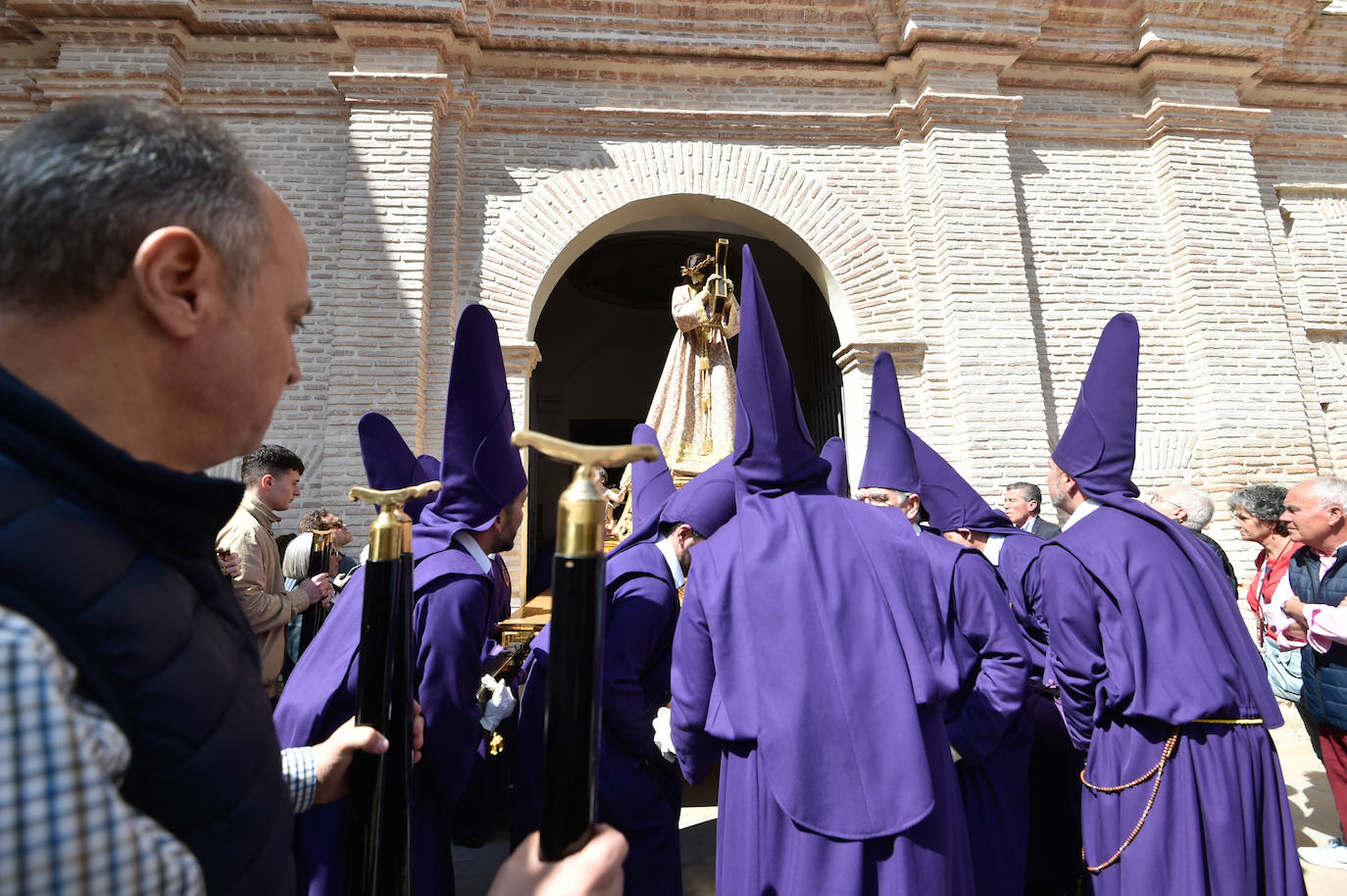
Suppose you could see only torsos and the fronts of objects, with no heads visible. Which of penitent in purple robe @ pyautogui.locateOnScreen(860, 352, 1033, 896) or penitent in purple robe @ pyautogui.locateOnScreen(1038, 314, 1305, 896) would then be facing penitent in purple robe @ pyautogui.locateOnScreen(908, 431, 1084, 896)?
penitent in purple robe @ pyautogui.locateOnScreen(1038, 314, 1305, 896)

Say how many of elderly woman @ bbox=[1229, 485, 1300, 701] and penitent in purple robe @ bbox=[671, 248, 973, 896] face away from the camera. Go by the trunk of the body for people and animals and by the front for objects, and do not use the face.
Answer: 1

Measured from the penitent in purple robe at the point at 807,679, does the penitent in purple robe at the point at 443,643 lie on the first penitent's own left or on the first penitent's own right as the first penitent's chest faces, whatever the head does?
on the first penitent's own left

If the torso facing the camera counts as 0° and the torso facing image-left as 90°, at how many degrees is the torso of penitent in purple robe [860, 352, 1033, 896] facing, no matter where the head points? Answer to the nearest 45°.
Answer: approximately 90°

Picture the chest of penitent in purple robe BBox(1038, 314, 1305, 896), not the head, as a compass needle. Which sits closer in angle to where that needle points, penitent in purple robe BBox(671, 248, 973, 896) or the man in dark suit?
the man in dark suit

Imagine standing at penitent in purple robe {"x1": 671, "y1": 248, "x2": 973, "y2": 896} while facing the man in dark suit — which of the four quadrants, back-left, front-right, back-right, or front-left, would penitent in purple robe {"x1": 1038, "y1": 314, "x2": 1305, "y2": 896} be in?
front-right

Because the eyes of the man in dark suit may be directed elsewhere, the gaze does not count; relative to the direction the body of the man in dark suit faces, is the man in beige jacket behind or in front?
in front

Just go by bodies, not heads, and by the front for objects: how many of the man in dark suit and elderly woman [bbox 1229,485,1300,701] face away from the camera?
0

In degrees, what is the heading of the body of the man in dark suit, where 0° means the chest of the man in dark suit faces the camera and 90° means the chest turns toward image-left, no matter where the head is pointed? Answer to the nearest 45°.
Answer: approximately 45°

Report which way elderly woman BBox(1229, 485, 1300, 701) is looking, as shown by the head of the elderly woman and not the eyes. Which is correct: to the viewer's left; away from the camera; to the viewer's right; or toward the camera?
to the viewer's left

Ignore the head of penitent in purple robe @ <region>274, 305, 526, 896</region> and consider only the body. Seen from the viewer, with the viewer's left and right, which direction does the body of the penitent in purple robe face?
facing away from the viewer and to the right of the viewer

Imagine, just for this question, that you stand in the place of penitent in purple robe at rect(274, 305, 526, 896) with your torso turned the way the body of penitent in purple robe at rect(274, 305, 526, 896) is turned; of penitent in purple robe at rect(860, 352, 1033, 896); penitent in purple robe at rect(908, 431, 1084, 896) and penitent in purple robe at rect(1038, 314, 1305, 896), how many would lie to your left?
0

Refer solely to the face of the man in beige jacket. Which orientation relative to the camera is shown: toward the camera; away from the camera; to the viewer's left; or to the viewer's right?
to the viewer's right

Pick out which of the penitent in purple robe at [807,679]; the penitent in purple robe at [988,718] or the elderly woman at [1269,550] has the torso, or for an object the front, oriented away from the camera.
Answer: the penitent in purple robe at [807,679]

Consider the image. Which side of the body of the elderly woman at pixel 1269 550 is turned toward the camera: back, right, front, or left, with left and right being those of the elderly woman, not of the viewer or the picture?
left

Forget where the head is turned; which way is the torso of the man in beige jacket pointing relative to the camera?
to the viewer's right

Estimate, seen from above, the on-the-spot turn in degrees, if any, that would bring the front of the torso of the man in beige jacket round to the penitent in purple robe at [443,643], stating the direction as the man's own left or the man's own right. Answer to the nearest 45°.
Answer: approximately 90° to the man's own right
